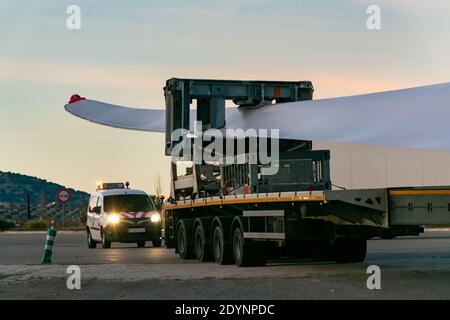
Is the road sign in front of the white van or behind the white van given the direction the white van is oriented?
behind

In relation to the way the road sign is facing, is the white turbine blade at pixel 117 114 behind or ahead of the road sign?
ahead

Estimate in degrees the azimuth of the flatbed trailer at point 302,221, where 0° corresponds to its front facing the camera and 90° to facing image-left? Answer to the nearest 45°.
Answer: approximately 315°

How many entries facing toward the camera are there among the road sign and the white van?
2

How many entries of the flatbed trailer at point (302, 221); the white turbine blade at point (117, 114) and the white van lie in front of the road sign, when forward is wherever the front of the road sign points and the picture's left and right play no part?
3

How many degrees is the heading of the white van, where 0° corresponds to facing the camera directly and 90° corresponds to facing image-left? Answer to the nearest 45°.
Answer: approximately 0°

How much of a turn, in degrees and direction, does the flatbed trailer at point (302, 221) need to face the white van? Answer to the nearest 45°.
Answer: approximately 180°
